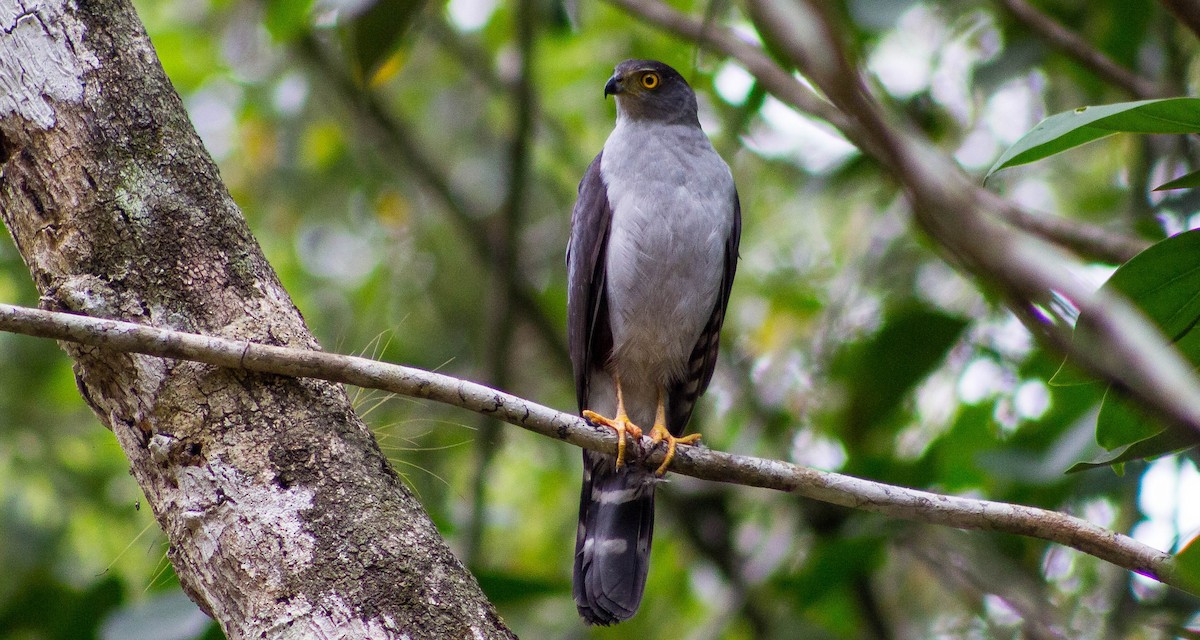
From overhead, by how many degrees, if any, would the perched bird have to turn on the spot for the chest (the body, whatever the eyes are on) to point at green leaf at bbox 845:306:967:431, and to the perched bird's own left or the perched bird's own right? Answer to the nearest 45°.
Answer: approximately 135° to the perched bird's own left

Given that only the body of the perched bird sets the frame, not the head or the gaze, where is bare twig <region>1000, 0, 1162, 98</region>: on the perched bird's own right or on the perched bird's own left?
on the perched bird's own left

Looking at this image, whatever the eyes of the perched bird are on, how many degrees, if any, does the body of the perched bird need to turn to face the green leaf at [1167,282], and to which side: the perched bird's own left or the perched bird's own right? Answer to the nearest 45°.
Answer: approximately 45° to the perched bird's own left

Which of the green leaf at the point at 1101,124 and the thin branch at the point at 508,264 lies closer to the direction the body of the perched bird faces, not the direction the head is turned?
the green leaf

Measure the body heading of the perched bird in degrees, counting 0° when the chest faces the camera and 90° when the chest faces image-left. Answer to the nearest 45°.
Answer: approximately 0°
